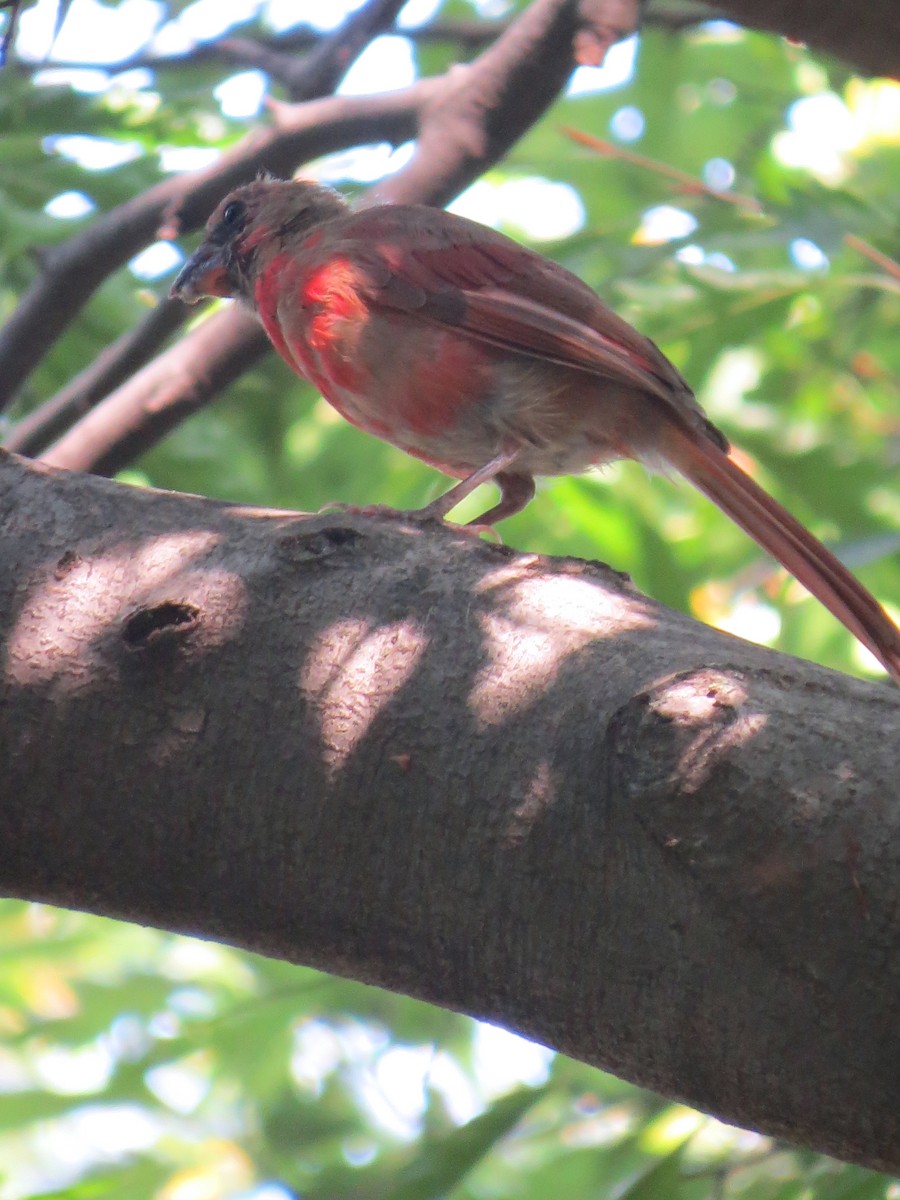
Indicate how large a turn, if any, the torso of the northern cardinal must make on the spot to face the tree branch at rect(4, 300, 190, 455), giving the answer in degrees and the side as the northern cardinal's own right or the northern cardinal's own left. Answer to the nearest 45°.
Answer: approximately 45° to the northern cardinal's own right

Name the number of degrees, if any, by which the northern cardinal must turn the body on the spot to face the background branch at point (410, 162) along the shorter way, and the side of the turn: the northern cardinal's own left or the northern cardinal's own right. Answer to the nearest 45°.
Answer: approximately 90° to the northern cardinal's own right

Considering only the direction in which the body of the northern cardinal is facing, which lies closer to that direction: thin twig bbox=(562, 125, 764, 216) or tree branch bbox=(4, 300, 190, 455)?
the tree branch

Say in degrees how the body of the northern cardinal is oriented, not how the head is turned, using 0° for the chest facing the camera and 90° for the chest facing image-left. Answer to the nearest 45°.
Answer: approximately 90°

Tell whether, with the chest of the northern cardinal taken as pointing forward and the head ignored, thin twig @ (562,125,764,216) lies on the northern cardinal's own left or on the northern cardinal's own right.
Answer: on the northern cardinal's own right
